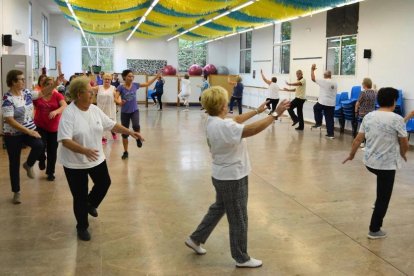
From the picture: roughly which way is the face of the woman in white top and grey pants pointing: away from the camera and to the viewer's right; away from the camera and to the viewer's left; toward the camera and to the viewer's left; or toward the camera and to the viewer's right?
away from the camera and to the viewer's right

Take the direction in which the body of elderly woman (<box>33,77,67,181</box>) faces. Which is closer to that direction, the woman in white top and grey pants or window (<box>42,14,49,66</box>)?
the woman in white top and grey pants

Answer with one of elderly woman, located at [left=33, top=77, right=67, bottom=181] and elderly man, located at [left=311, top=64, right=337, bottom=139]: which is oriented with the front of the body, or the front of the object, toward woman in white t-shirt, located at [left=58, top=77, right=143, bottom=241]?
the elderly woman

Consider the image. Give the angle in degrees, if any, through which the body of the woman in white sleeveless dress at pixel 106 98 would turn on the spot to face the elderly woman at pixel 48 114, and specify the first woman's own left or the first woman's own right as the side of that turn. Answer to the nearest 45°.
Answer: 0° — they already face them

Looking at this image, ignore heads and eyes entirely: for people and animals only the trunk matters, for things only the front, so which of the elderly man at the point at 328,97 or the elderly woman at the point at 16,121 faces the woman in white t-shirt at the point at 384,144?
the elderly woman

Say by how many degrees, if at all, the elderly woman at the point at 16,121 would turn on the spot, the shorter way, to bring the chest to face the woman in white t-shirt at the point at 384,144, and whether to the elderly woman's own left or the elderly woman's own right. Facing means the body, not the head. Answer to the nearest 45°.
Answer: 0° — they already face them

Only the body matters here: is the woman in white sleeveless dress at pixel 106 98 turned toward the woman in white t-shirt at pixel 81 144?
yes

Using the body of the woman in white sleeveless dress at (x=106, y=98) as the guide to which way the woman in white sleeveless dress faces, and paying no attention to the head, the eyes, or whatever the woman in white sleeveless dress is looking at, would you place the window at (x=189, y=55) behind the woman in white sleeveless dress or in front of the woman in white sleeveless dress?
behind

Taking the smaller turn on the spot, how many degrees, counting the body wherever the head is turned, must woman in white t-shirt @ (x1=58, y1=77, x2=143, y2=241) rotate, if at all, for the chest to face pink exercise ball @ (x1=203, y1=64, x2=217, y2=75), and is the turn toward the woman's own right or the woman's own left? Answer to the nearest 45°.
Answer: approximately 135° to the woman's own left

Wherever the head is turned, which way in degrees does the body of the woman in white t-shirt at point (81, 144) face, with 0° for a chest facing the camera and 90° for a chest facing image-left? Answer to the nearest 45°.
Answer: approximately 315°

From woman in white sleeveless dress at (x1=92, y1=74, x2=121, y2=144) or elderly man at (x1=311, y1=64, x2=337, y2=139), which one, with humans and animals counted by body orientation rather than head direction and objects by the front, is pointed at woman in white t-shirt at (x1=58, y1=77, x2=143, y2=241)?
woman in white sleeveless dress at (x1=92, y1=74, x2=121, y2=144)

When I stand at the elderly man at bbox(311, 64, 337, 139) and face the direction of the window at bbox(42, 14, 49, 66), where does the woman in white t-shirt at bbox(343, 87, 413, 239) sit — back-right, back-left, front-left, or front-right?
back-left
